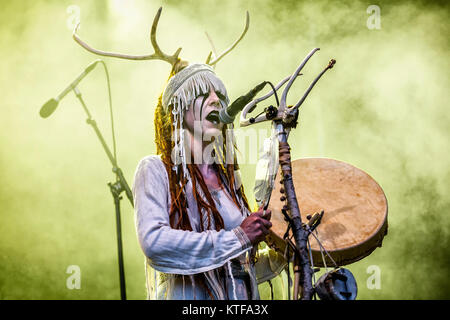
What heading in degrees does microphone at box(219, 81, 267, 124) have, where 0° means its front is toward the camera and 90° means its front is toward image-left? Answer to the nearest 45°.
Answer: approximately 90°
